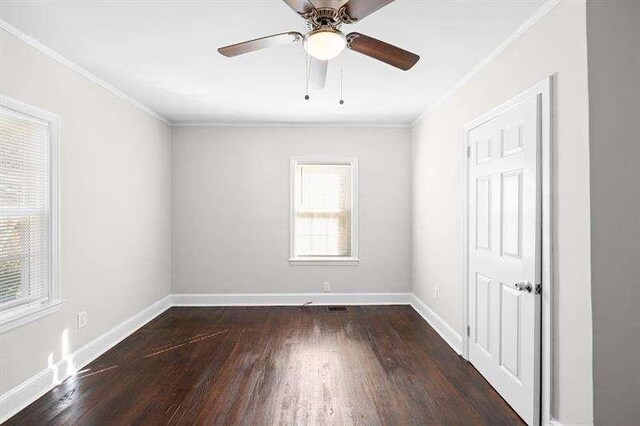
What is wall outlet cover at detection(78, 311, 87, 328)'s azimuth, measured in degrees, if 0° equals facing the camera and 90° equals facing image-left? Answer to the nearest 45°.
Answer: approximately 315°

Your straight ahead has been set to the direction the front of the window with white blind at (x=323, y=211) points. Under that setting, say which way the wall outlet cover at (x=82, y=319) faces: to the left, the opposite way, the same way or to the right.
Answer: to the left

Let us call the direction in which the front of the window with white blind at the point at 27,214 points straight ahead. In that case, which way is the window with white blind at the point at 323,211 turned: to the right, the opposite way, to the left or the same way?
to the right

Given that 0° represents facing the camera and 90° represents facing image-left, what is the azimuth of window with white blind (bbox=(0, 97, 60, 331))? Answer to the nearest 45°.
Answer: approximately 315°
